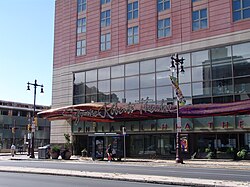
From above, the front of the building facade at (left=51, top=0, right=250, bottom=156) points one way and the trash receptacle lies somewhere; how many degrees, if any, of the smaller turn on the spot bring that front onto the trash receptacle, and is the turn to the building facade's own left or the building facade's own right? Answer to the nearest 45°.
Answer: approximately 45° to the building facade's own right

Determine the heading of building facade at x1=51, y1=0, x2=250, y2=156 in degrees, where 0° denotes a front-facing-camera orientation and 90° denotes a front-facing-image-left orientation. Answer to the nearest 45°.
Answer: approximately 45°
